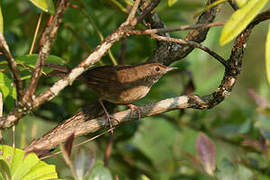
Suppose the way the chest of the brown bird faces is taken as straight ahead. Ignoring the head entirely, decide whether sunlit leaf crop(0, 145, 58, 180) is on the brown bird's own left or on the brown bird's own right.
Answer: on the brown bird's own right

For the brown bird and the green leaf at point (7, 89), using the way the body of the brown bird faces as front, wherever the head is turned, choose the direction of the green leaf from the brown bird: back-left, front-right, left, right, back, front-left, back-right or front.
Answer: back-right

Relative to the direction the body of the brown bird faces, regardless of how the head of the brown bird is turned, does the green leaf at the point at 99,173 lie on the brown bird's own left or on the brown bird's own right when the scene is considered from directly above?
on the brown bird's own right

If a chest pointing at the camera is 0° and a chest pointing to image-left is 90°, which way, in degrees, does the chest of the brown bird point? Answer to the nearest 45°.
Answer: approximately 270°
